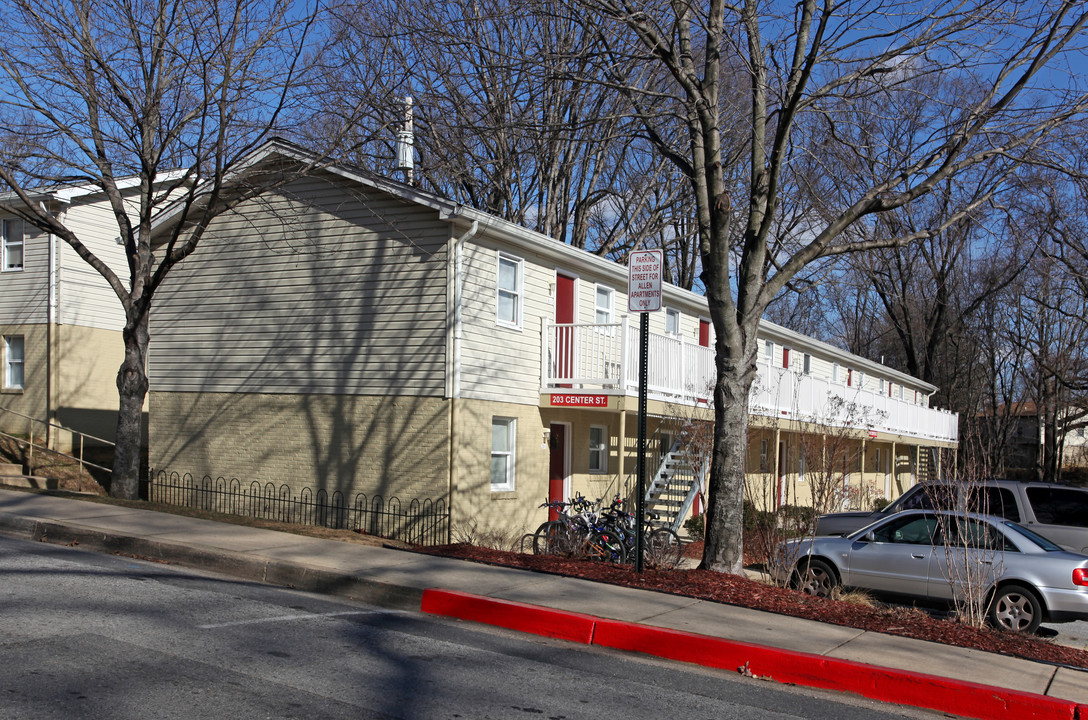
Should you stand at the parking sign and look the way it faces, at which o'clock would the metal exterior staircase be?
The metal exterior staircase is roughly at 6 o'clock from the parking sign.

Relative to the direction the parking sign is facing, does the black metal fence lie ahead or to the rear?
to the rear

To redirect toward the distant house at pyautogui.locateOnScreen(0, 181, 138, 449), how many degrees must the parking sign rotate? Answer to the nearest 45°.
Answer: approximately 135° to its right

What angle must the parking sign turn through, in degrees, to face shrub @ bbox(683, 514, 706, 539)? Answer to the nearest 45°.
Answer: approximately 180°

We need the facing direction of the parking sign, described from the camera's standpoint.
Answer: facing the viewer

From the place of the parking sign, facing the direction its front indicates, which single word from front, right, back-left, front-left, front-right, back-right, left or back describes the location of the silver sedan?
back-left
